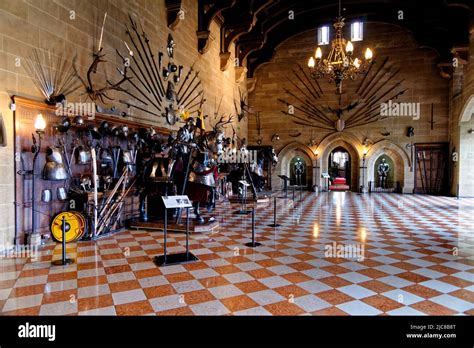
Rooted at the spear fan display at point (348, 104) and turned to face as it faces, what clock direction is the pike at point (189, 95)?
The pike is roughly at 1 o'clock from the spear fan display.

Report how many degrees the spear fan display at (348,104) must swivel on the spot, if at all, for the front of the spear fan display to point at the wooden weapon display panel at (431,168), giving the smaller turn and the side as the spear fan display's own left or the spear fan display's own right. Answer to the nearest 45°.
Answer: approximately 90° to the spear fan display's own left

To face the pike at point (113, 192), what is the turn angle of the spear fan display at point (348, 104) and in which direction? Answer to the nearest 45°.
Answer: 0° — it already faces it

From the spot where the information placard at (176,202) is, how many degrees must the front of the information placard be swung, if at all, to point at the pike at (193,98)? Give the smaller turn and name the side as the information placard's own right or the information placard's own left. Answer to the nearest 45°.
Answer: approximately 135° to the information placard's own left

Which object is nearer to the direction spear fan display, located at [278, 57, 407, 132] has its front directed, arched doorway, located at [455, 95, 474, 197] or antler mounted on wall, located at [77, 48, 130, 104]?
the antler mounted on wall

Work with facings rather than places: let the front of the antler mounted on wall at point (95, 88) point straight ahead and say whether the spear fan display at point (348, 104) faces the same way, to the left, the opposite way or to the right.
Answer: to the right

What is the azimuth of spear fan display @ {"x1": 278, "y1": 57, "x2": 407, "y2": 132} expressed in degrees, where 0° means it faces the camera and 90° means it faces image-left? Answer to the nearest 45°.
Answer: approximately 0°
